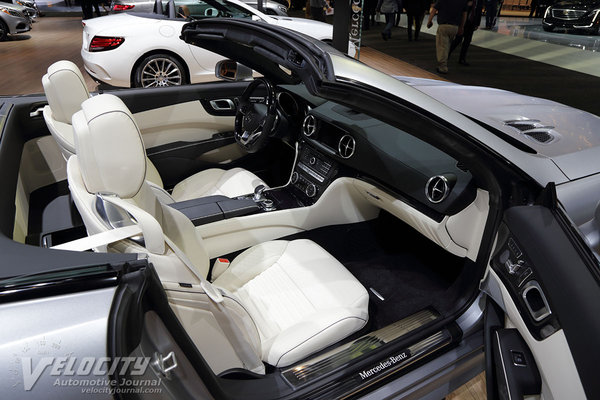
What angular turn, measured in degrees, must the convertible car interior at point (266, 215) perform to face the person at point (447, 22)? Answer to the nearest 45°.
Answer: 0° — it already faces them

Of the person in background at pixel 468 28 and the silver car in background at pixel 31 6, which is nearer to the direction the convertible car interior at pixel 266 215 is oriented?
the person in background

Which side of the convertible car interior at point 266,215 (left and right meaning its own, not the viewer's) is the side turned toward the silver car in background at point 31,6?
left

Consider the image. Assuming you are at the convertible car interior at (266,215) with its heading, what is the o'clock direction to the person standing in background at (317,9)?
The person standing in background is roughly at 11 o'clock from the convertible car interior.

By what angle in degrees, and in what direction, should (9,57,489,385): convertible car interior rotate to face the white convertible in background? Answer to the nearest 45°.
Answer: approximately 45° to its left

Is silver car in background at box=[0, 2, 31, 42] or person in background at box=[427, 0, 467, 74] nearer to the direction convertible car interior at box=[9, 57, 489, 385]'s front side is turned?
the person in background

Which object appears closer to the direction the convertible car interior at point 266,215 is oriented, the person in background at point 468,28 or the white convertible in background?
the person in background

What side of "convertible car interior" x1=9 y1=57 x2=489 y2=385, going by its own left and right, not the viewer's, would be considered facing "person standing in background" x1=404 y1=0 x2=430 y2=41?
front

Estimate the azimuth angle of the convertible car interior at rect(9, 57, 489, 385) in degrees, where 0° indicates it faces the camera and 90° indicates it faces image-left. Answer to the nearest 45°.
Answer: approximately 225°
